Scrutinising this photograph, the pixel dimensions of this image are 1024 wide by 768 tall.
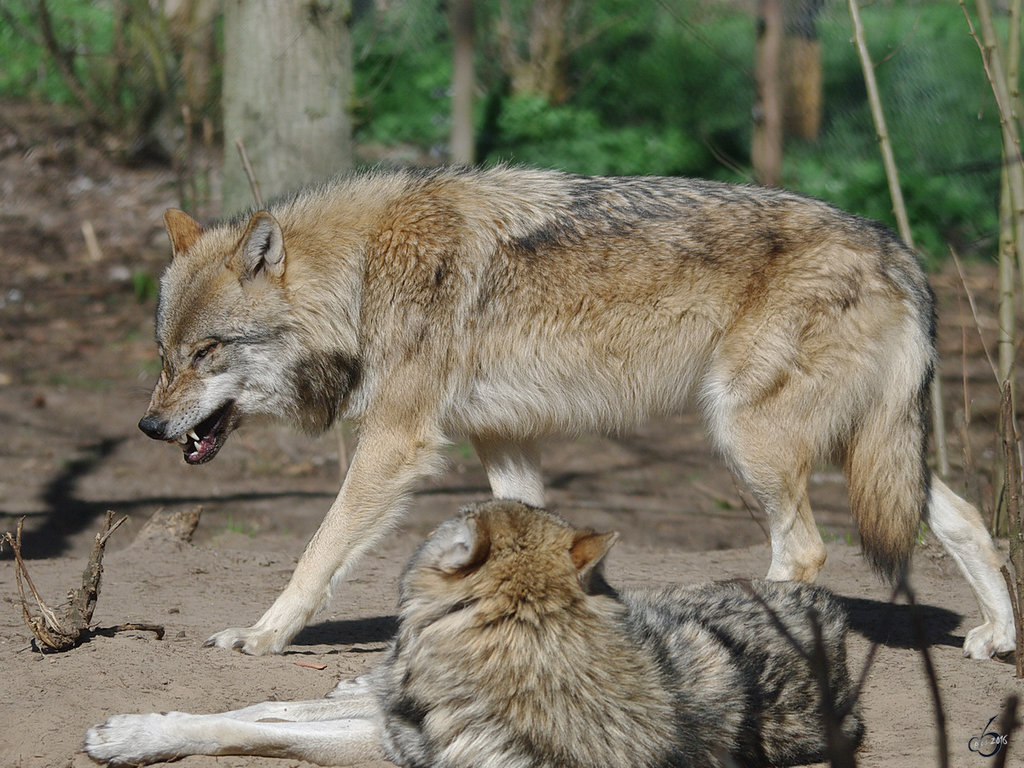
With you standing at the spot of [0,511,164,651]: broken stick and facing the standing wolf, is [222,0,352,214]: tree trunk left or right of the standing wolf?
left

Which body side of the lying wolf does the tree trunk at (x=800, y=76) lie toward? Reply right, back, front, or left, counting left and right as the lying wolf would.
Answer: right

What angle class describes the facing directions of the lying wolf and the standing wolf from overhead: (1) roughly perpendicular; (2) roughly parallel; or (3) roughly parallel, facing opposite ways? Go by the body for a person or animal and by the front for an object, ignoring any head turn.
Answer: roughly parallel

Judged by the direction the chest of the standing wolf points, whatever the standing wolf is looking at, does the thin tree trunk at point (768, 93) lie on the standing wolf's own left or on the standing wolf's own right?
on the standing wolf's own right

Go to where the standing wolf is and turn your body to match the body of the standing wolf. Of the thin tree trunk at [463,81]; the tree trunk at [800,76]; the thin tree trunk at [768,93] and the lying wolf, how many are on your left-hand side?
1

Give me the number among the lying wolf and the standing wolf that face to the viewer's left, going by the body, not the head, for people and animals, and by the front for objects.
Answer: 2

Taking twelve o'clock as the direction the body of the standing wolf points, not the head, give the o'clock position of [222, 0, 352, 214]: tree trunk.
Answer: The tree trunk is roughly at 2 o'clock from the standing wolf.

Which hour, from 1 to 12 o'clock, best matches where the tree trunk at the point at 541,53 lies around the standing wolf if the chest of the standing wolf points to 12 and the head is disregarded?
The tree trunk is roughly at 3 o'clock from the standing wolf.

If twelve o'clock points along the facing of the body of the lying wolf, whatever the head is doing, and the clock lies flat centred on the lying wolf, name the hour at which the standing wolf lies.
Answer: The standing wolf is roughly at 3 o'clock from the lying wolf.

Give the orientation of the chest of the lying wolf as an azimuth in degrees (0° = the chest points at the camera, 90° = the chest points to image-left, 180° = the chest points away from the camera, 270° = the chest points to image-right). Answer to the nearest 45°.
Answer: approximately 90°

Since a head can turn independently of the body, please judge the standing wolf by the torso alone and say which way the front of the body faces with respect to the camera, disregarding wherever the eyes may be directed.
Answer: to the viewer's left

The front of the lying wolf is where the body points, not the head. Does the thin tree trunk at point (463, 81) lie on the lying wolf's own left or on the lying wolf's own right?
on the lying wolf's own right
